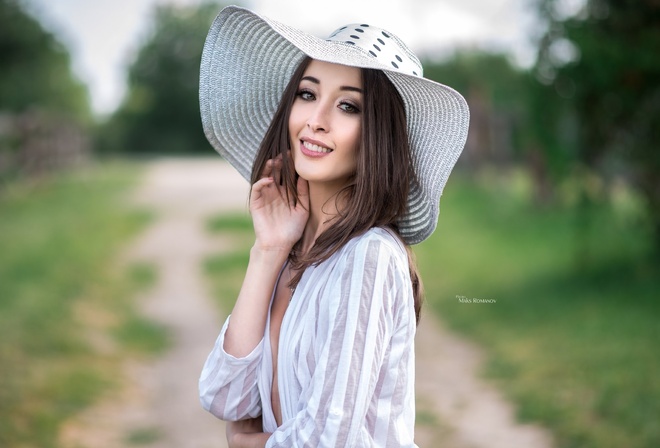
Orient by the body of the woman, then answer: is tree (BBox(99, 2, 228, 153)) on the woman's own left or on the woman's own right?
on the woman's own right

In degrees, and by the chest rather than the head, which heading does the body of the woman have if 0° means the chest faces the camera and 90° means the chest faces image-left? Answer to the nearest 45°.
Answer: approximately 45°

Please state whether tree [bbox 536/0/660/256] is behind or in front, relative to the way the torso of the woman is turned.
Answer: behind

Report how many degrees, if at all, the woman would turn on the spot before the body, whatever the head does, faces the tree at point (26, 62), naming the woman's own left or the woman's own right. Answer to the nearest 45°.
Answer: approximately 135° to the woman's own right
